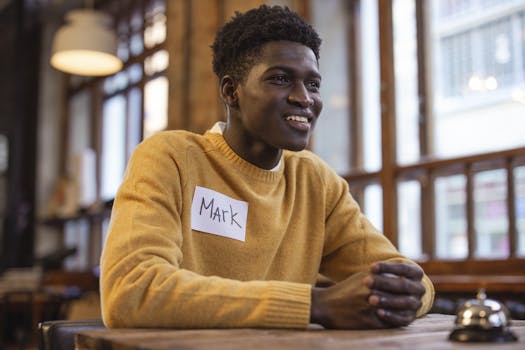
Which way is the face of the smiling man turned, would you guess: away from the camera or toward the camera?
toward the camera

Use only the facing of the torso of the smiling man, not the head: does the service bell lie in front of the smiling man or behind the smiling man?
in front

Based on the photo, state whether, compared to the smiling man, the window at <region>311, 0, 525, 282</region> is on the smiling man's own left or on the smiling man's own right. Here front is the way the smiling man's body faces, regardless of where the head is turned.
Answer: on the smiling man's own left

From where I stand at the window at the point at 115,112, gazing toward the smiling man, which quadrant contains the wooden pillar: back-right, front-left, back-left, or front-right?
front-left

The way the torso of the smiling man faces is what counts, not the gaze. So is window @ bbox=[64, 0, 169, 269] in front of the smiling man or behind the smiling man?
behind
